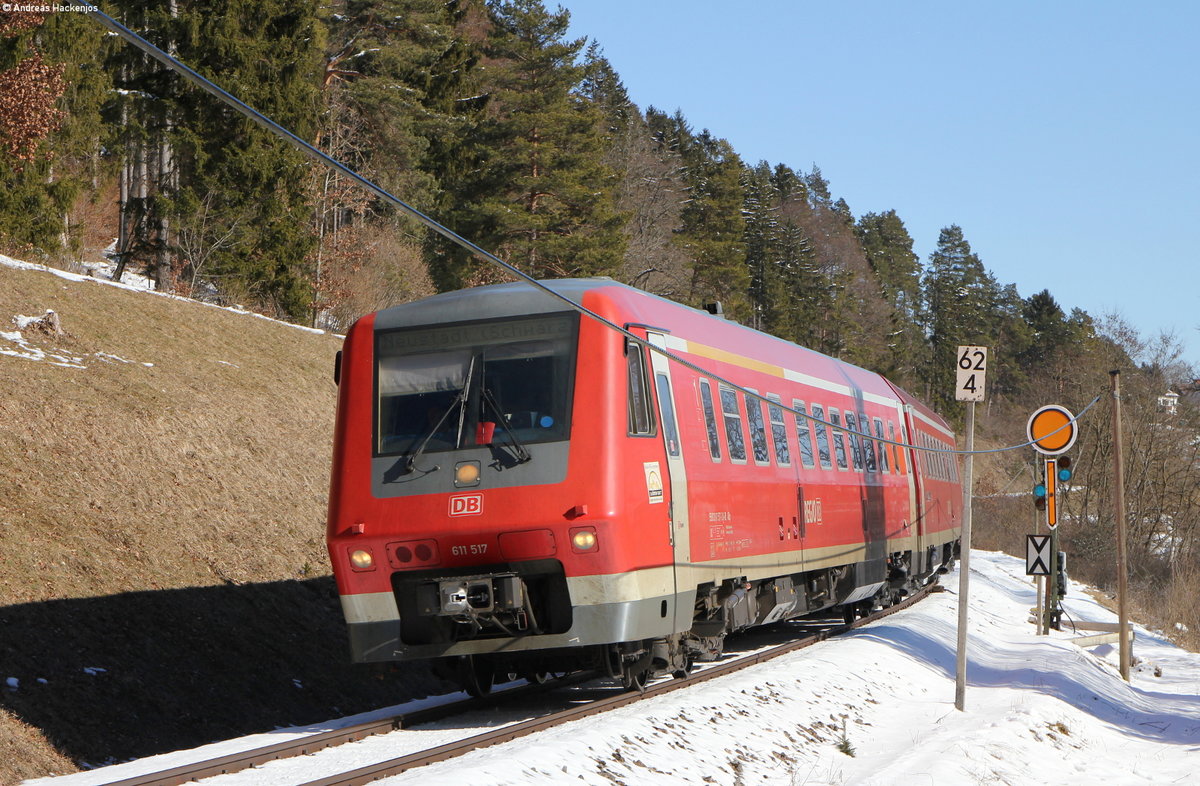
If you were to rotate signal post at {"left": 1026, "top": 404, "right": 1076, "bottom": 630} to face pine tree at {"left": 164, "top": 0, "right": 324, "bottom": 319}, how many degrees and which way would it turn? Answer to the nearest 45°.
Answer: approximately 90° to its right

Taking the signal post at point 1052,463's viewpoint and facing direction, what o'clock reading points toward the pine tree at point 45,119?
The pine tree is roughly at 3 o'clock from the signal post.

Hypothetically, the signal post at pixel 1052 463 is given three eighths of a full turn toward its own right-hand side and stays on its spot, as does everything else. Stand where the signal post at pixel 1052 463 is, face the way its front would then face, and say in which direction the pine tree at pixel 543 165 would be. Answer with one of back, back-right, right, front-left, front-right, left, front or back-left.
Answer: front

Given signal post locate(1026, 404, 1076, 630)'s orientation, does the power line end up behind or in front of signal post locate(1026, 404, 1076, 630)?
in front

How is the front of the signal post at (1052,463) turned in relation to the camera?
facing the viewer

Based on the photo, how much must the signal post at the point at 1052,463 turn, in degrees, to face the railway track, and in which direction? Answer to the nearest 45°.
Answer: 0° — it already faces it
